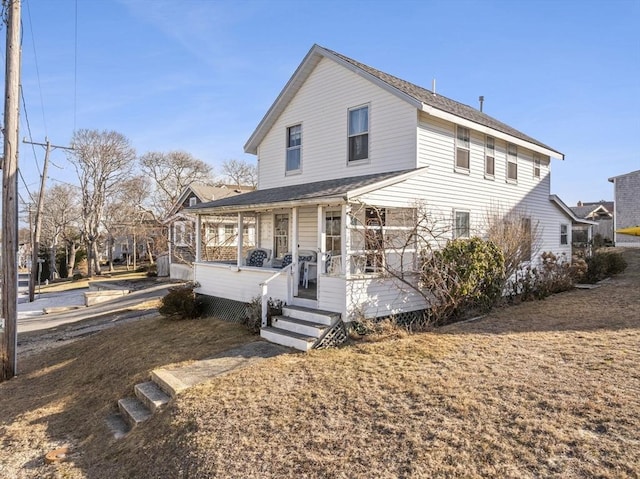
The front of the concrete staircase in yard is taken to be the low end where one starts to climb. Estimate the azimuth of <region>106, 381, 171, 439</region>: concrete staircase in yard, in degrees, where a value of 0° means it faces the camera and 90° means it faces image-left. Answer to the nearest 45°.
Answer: approximately 45°

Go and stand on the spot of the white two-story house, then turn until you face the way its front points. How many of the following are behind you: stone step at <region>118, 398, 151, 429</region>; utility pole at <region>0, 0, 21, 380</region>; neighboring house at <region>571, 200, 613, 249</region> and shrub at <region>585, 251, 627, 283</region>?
2

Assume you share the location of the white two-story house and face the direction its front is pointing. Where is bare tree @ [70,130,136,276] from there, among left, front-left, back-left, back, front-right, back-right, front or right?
right

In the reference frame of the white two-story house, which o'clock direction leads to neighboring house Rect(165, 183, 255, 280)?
The neighboring house is roughly at 3 o'clock from the white two-story house.

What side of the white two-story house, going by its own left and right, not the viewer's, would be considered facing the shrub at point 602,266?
back

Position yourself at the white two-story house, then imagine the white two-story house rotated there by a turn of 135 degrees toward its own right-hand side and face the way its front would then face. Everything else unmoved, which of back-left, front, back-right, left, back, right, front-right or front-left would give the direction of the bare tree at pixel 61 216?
front-left

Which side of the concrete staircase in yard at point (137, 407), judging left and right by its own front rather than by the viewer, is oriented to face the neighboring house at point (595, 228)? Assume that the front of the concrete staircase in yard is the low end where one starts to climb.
back

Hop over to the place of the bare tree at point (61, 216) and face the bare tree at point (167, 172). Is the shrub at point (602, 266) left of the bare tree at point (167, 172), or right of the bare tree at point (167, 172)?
right

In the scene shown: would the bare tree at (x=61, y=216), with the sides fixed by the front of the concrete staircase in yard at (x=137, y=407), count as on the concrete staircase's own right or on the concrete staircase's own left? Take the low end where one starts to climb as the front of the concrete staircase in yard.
on the concrete staircase's own right

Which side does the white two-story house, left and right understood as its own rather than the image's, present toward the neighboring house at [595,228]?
back

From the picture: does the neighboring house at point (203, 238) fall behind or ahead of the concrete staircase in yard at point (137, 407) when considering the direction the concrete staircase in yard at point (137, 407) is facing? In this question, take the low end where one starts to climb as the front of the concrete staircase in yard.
behind

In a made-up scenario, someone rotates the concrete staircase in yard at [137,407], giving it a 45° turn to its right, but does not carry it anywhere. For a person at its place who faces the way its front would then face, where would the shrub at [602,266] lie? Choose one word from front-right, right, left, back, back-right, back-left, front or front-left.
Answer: back

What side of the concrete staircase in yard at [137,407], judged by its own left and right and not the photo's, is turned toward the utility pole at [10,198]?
right

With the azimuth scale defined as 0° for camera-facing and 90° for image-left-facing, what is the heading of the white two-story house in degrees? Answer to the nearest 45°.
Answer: approximately 45°
